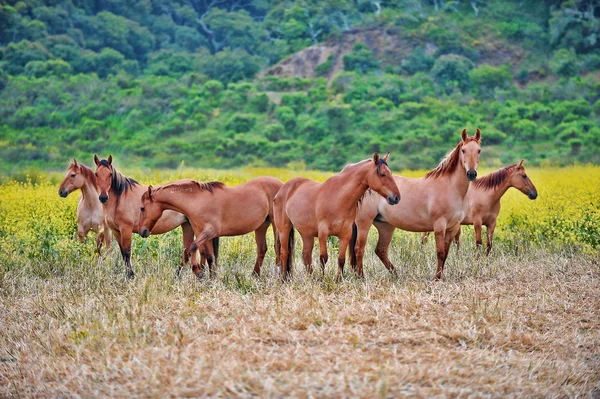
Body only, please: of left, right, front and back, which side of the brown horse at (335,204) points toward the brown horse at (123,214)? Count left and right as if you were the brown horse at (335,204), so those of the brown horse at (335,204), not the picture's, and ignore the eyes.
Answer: back

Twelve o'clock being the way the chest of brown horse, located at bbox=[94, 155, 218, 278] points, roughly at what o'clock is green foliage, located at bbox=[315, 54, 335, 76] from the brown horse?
The green foliage is roughly at 5 o'clock from the brown horse.

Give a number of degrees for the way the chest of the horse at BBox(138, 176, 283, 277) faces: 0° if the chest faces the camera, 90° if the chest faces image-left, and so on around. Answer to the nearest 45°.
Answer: approximately 90°

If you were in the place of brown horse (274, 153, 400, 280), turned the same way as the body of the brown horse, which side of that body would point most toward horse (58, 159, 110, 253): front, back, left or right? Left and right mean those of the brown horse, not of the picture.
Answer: back

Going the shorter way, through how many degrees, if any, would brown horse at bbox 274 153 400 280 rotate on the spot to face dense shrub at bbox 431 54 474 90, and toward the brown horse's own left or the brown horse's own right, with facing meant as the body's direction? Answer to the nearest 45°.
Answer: approximately 135° to the brown horse's own left

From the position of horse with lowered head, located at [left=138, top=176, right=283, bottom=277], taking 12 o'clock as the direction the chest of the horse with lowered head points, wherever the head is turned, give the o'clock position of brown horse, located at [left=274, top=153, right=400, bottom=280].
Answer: The brown horse is roughly at 7 o'clock from the horse with lowered head.

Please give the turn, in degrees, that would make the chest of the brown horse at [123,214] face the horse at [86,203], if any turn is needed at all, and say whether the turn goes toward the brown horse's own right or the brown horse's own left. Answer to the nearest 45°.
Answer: approximately 135° to the brown horse's own right

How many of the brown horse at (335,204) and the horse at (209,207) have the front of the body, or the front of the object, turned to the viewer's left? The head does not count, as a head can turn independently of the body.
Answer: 1

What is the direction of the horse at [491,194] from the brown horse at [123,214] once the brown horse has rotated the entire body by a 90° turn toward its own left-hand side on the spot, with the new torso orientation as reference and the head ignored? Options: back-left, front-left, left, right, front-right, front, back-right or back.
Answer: front-left

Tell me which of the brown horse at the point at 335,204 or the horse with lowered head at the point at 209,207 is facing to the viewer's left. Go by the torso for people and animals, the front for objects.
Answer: the horse with lowered head

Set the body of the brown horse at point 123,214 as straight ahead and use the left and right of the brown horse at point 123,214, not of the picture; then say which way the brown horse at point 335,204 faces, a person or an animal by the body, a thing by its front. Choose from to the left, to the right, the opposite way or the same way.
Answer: to the left

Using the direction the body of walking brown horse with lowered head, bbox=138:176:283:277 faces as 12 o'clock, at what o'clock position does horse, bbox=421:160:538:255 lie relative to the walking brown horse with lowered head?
The horse is roughly at 5 o'clock from the walking brown horse with lowered head.

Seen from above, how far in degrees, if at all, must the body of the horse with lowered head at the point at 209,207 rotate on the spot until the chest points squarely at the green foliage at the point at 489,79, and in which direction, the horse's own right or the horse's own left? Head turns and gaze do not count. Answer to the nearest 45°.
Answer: approximately 135° to the horse's own right

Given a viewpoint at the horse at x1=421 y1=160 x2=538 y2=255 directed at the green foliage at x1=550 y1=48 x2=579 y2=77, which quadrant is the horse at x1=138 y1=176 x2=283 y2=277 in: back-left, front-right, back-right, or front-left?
back-left
